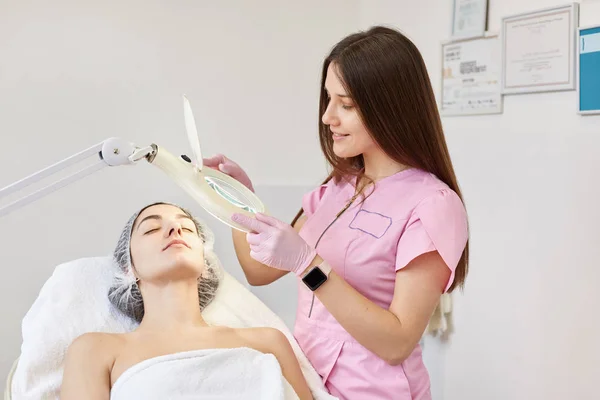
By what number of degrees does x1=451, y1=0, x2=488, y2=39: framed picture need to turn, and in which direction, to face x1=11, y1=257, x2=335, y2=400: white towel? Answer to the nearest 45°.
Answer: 0° — it already faces it

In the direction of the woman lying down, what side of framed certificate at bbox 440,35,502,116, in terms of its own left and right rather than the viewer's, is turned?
front

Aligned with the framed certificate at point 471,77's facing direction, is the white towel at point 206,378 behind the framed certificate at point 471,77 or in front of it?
in front

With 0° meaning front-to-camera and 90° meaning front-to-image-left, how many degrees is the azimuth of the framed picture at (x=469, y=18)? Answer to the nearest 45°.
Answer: approximately 45°

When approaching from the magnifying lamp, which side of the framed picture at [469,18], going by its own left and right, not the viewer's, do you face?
front
